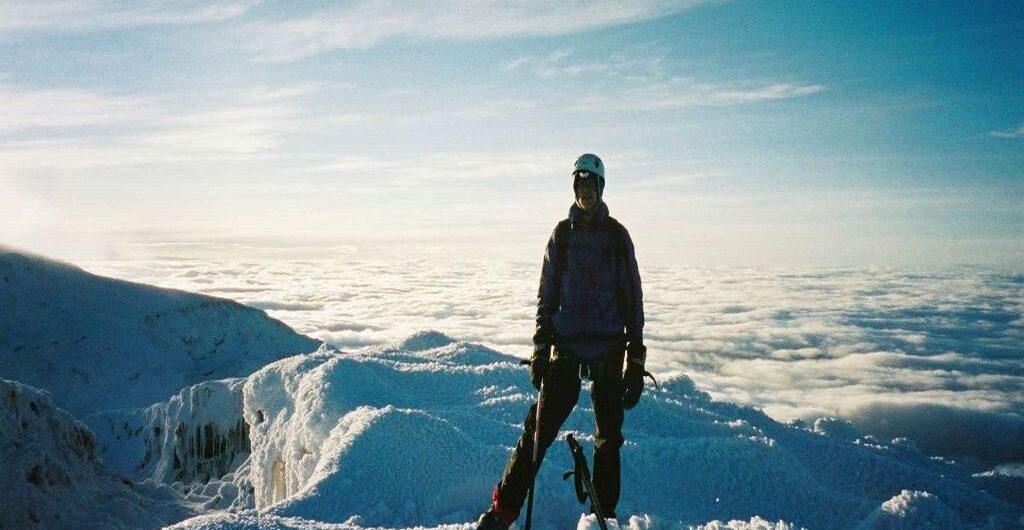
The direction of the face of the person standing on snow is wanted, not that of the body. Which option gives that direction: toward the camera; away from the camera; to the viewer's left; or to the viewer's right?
toward the camera

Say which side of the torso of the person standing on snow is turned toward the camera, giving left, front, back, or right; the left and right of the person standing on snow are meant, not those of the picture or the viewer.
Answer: front
